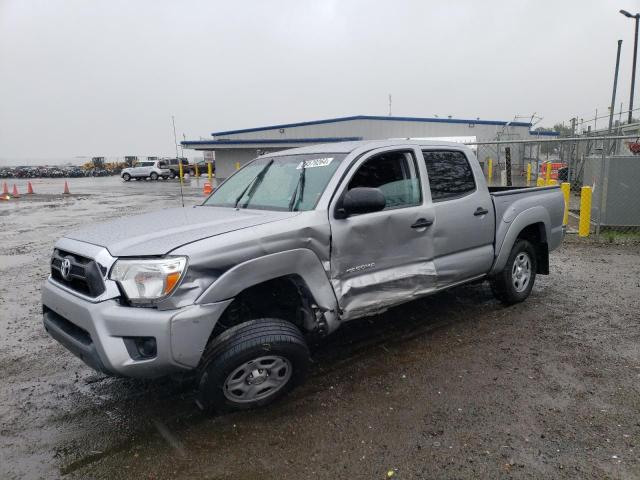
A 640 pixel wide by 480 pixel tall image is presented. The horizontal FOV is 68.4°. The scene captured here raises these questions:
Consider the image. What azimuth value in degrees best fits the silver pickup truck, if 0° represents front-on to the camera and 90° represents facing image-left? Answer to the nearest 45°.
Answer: approximately 45°

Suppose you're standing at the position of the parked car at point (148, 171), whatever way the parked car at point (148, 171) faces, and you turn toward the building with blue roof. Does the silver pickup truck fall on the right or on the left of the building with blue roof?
right

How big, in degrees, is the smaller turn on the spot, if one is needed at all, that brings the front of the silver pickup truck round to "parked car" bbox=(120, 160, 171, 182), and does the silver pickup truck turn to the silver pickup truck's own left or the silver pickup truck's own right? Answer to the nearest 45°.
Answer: approximately 135° to the silver pickup truck's own right

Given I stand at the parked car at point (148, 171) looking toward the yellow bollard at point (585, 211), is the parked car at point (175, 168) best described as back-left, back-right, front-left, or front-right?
back-left

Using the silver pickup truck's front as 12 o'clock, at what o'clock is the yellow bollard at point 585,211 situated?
The yellow bollard is roughly at 6 o'clock from the silver pickup truck.

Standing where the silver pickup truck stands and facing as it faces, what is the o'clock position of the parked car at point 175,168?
The parked car is roughly at 4 o'clock from the silver pickup truck.

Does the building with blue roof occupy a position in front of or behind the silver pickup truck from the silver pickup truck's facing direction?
behind

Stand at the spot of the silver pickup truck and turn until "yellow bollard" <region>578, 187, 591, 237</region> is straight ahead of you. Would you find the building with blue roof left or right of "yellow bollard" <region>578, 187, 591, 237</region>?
left

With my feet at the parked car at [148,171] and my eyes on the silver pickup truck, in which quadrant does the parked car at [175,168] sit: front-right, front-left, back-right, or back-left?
back-left
